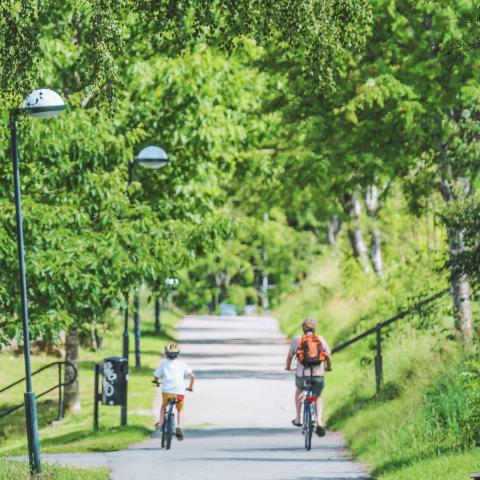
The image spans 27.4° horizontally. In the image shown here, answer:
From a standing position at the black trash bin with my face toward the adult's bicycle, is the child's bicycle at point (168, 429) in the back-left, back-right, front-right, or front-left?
front-right

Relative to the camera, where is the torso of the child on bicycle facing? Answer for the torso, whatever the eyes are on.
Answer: away from the camera

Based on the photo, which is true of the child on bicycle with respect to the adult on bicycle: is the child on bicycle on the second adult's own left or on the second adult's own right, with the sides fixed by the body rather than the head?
on the second adult's own left

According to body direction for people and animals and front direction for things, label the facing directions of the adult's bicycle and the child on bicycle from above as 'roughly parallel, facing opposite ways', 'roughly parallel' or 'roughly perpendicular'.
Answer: roughly parallel

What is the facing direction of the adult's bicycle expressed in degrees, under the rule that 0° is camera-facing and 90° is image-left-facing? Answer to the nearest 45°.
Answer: approximately 180°

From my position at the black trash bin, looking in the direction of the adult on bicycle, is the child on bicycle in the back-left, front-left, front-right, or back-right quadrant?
front-right

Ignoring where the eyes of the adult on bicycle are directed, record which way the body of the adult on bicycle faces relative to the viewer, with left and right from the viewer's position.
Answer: facing away from the viewer

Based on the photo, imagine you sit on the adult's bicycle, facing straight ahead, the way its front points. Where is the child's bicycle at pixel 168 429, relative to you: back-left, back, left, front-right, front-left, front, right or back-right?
left

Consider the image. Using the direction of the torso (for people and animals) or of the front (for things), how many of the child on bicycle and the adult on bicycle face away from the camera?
2

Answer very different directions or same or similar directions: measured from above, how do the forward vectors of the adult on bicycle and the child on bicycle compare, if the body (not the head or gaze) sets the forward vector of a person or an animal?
same or similar directions

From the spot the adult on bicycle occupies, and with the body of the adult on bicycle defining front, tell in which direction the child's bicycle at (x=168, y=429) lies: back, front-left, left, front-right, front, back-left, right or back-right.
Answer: left
